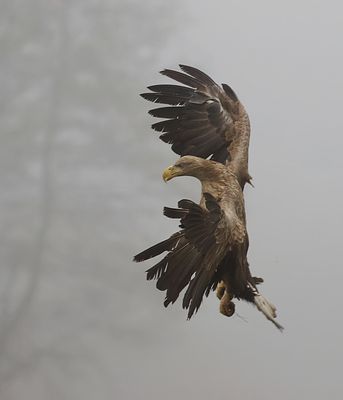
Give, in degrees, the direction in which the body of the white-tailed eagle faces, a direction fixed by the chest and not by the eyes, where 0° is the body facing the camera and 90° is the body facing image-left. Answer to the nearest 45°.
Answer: approximately 90°
